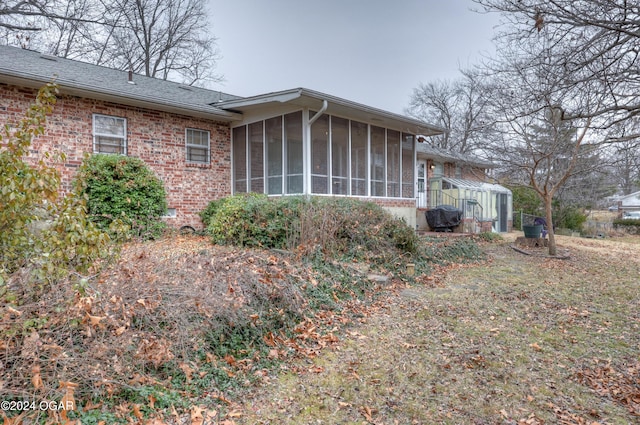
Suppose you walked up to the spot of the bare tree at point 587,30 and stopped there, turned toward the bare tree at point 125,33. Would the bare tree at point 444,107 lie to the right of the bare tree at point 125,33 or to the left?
right

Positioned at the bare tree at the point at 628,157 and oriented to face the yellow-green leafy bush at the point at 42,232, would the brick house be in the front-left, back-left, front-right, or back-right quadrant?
front-right

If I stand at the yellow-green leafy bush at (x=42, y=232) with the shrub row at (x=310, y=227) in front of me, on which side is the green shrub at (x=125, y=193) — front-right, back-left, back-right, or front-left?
front-left

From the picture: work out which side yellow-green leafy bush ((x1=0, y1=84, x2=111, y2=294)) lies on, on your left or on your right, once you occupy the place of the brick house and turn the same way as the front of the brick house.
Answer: on your left

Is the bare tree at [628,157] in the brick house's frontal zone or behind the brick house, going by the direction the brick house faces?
behind

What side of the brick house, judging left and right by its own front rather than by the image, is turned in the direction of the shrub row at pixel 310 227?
back

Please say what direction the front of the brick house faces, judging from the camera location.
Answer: facing away from the viewer and to the left of the viewer

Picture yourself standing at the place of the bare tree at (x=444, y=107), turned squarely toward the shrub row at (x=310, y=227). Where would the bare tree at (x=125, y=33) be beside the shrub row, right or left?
right

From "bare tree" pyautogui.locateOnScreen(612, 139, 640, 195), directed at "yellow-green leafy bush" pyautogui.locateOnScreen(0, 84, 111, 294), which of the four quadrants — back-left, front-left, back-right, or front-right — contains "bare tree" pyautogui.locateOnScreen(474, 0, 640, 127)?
front-left

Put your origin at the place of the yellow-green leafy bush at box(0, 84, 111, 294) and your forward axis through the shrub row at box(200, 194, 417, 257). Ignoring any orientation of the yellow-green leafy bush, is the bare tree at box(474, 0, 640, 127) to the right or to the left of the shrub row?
right

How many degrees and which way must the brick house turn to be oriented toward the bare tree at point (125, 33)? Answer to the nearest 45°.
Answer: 0° — it already faces it
